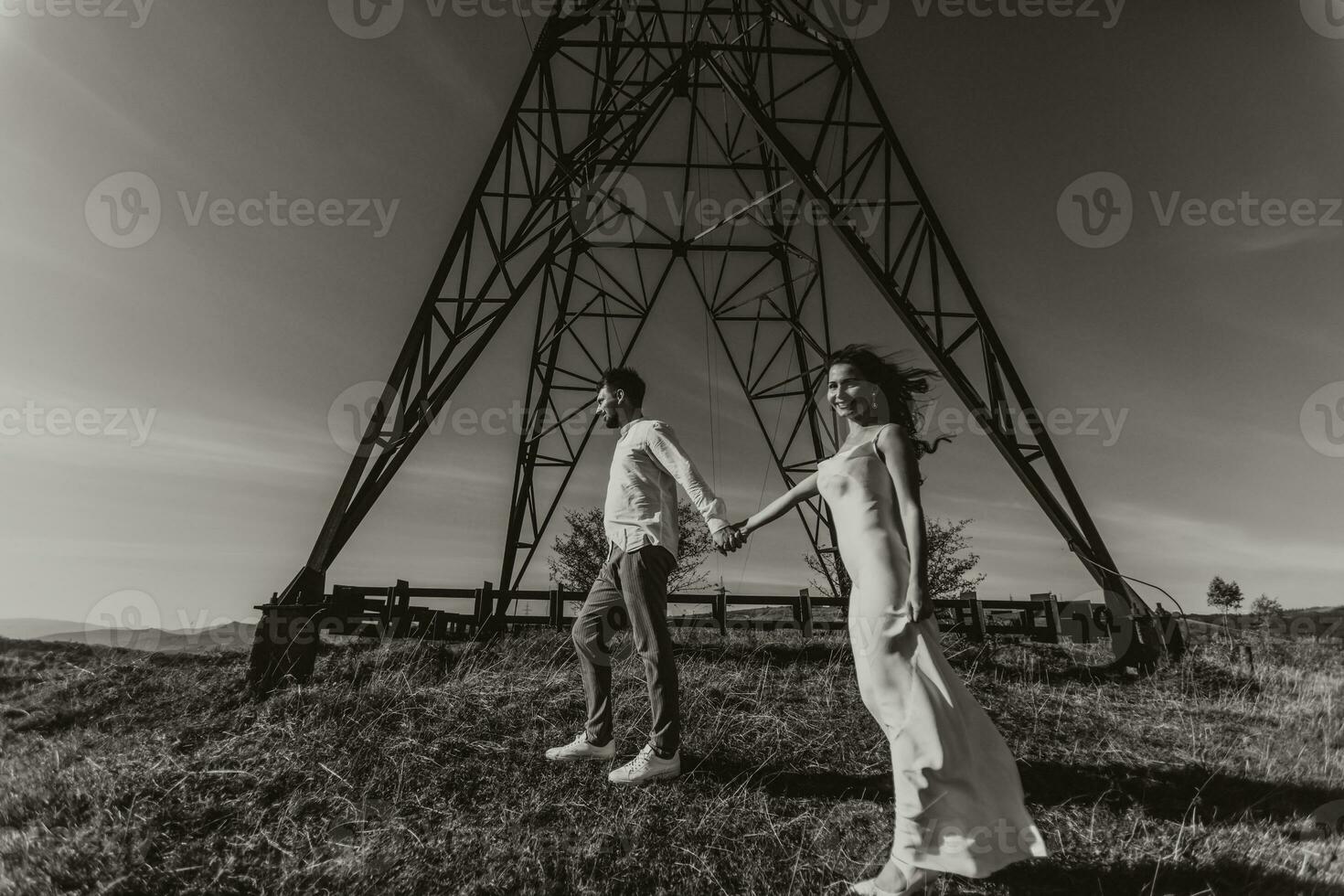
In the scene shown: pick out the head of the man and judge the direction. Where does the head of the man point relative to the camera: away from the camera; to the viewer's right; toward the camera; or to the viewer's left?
to the viewer's left

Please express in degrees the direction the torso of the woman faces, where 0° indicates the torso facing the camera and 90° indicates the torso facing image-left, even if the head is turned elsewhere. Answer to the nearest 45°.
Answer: approximately 45°

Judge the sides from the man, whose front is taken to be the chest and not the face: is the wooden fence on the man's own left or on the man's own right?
on the man's own right

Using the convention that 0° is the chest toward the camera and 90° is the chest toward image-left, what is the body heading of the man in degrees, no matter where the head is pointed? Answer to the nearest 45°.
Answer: approximately 90°

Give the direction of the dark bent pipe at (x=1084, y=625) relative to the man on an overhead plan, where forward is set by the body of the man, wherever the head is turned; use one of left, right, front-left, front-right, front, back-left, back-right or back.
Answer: back-right

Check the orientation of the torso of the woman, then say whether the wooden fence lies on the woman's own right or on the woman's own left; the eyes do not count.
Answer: on the woman's own right

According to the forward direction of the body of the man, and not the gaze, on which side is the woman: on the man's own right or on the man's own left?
on the man's own left

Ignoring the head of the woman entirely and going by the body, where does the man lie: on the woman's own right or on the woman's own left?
on the woman's own right
